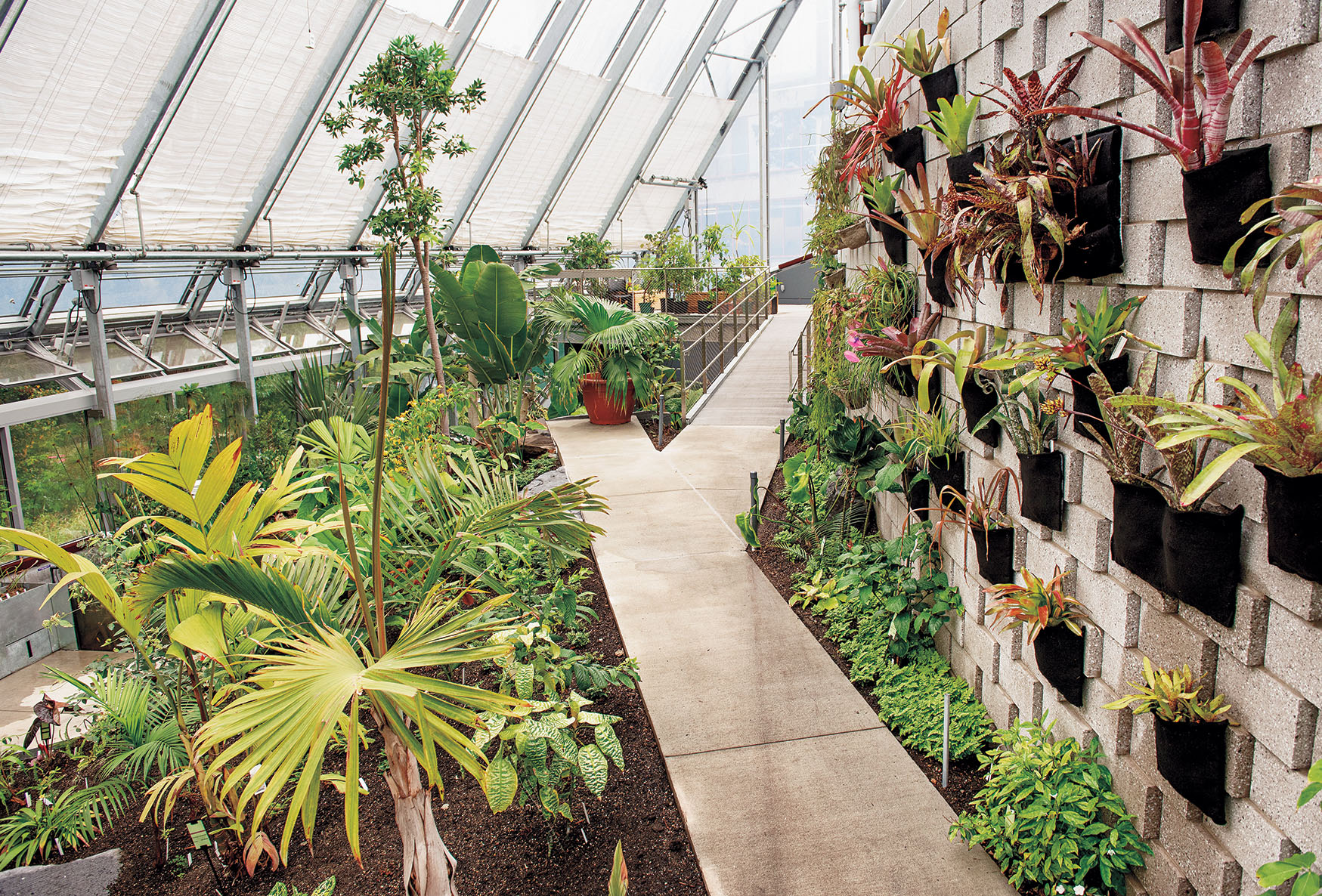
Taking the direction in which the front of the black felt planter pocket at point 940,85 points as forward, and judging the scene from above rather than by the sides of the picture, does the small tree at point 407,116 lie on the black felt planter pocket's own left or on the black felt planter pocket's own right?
on the black felt planter pocket's own right

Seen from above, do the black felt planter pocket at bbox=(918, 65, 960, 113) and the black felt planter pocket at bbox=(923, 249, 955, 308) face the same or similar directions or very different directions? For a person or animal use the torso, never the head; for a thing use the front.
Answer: same or similar directions

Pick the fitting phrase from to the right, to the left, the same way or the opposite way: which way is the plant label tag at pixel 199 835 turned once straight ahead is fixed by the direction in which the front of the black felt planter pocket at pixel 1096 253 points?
to the left

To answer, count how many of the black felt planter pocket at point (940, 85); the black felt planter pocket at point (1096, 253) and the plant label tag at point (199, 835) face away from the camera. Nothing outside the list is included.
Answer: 0

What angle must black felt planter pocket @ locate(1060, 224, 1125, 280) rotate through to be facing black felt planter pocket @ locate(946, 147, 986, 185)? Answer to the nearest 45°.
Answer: approximately 90° to its right

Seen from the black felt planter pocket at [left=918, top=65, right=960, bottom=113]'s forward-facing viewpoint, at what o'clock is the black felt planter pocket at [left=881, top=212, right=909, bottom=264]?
the black felt planter pocket at [left=881, top=212, right=909, bottom=264] is roughly at 4 o'clock from the black felt planter pocket at [left=918, top=65, right=960, bottom=113].

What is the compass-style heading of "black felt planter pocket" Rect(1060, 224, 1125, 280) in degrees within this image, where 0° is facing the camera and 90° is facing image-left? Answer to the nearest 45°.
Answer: approximately 45°

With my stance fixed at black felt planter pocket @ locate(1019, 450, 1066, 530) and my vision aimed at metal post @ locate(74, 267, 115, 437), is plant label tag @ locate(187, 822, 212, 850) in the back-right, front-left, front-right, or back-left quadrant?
front-left

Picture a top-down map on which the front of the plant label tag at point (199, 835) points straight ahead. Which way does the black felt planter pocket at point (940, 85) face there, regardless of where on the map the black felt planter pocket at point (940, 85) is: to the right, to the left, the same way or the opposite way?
to the right

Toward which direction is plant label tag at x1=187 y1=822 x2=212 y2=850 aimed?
toward the camera

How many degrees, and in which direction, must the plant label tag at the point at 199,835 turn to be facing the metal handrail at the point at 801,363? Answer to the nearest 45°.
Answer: approximately 135° to its left

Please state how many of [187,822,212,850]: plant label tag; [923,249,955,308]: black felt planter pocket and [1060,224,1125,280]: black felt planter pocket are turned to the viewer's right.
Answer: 0
